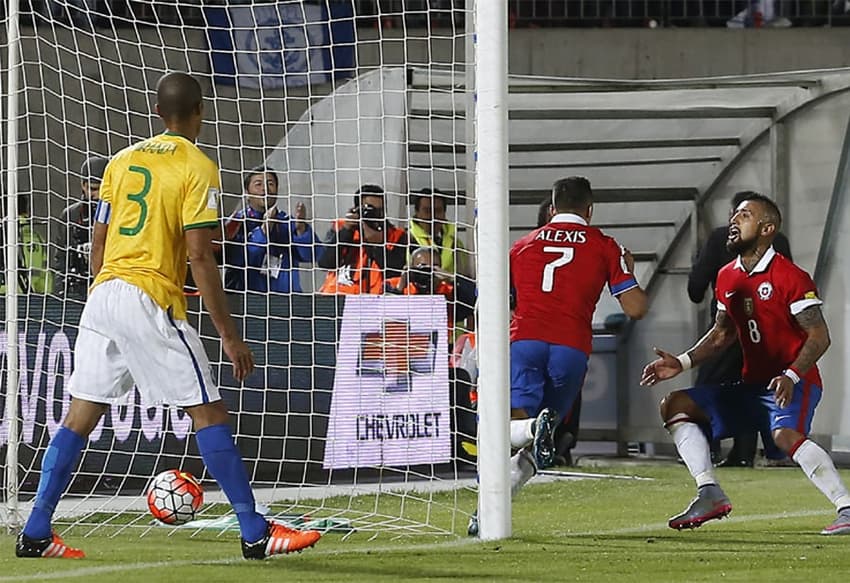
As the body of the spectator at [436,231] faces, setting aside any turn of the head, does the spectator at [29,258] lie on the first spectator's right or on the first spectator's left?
on the first spectator's right

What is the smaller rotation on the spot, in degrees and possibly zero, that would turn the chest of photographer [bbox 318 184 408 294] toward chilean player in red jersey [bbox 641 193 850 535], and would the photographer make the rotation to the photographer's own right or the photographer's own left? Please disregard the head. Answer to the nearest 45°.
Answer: approximately 45° to the photographer's own left

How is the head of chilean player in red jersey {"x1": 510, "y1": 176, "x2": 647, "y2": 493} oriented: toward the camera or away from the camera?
away from the camera

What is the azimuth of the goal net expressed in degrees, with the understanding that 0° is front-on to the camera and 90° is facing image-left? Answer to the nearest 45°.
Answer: approximately 0°
